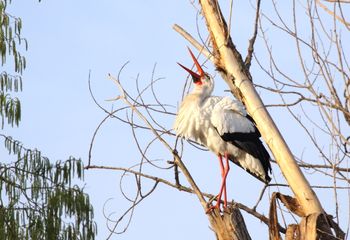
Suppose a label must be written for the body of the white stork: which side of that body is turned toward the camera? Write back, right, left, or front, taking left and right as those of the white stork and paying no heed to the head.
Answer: left
